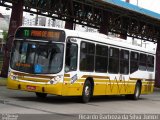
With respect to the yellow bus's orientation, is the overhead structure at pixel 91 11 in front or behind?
behind

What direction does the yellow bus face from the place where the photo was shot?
facing the viewer and to the left of the viewer

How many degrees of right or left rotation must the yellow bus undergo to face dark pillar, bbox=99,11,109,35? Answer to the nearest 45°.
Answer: approximately 135° to its right
